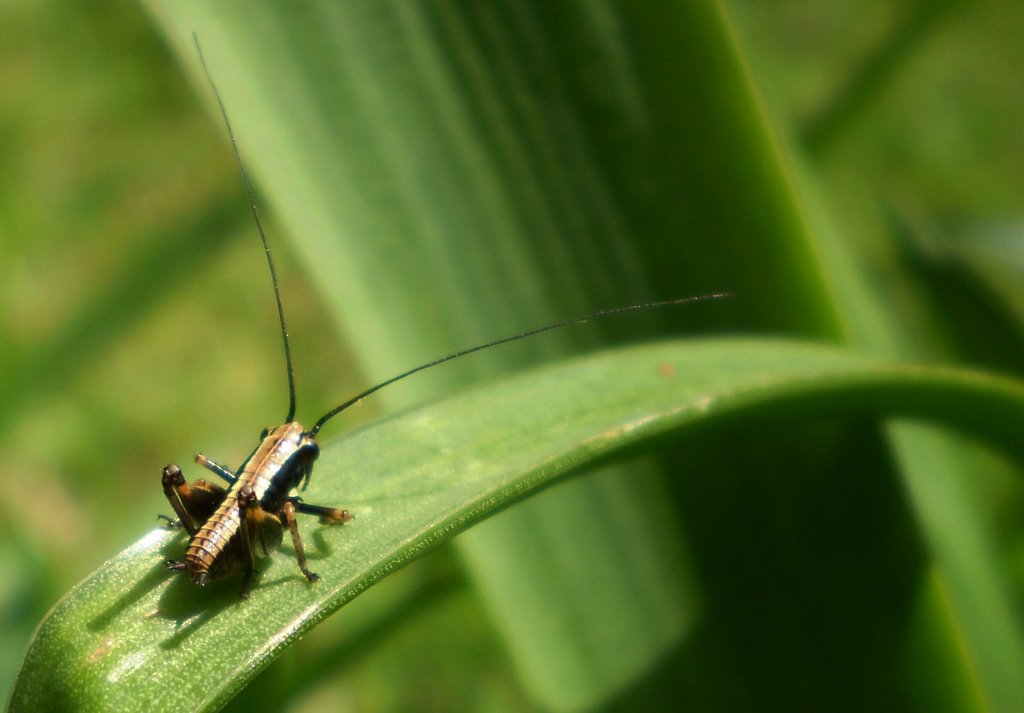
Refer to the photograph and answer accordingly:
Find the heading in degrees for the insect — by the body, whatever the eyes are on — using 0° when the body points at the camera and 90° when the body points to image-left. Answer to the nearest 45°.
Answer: approximately 225°
